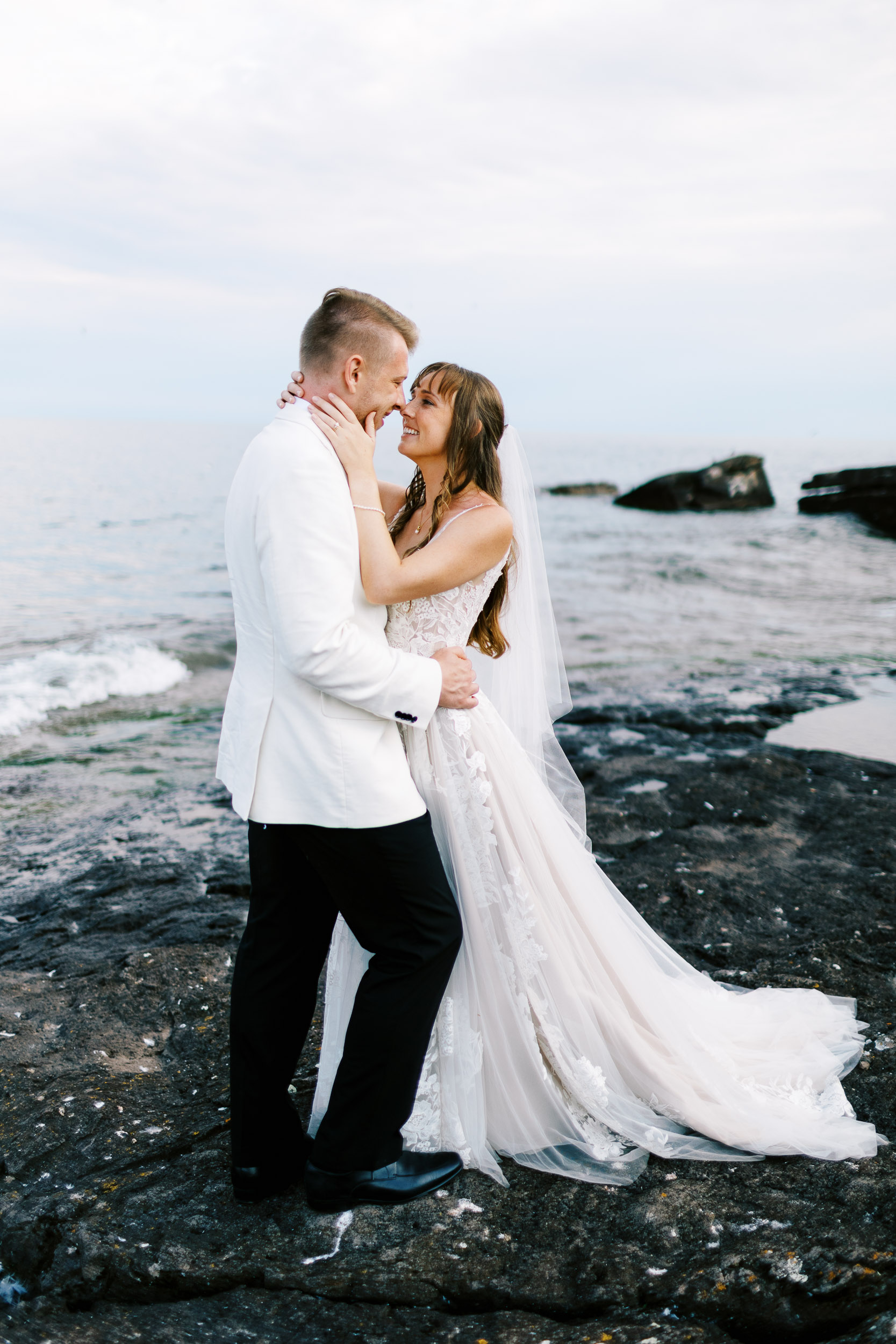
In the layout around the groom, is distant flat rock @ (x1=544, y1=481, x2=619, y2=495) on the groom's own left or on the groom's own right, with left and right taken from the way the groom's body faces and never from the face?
on the groom's own left

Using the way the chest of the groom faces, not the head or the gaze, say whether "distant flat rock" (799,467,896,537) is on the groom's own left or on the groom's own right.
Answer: on the groom's own left

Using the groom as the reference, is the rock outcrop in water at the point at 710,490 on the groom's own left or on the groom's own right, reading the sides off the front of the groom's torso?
on the groom's own left

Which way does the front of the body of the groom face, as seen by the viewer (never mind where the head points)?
to the viewer's right

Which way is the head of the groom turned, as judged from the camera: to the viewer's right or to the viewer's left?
to the viewer's right
